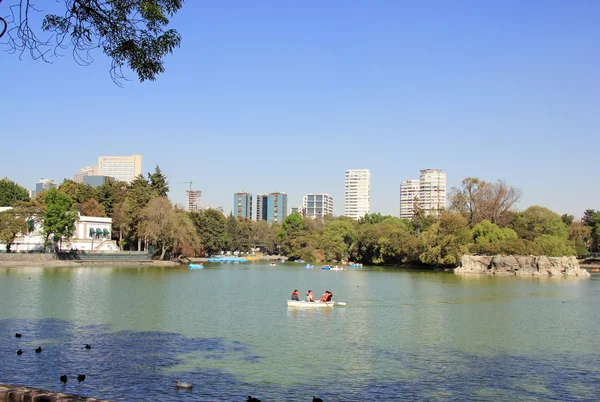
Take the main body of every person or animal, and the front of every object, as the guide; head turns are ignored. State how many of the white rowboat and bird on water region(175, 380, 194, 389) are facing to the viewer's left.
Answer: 1

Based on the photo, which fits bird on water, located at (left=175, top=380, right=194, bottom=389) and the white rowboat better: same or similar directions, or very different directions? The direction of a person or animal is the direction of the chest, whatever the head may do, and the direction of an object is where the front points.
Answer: very different directions

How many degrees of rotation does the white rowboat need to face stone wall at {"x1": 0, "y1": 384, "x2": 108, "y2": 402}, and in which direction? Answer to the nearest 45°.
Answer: approximately 90° to its right

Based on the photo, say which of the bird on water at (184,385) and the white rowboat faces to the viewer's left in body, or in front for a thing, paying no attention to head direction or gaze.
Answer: the bird on water

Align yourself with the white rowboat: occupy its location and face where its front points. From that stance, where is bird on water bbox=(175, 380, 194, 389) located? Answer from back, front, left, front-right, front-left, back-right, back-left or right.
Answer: right

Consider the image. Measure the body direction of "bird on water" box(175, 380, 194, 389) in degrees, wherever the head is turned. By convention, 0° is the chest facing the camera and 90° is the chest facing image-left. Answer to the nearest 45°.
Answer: approximately 90°

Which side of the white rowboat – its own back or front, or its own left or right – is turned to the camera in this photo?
right
